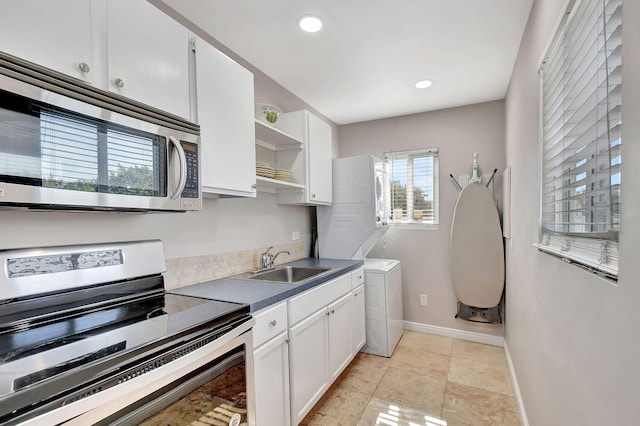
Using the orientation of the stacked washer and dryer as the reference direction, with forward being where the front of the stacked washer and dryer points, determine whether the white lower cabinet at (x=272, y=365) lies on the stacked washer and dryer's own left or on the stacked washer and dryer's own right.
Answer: on the stacked washer and dryer's own right

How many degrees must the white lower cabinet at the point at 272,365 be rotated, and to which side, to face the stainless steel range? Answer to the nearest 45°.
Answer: approximately 90° to its right

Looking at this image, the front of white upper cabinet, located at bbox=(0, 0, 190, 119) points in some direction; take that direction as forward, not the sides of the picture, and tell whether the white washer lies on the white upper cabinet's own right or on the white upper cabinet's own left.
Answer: on the white upper cabinet's own left

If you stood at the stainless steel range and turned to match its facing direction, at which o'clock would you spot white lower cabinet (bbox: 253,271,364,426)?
The white lower cabinet is roughly at 10 o'clock from the stainless steel range.

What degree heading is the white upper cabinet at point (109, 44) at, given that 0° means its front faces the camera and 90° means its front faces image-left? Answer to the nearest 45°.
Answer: approximately 315°

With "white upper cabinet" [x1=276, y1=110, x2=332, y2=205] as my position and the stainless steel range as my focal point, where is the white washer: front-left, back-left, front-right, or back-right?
back-left
